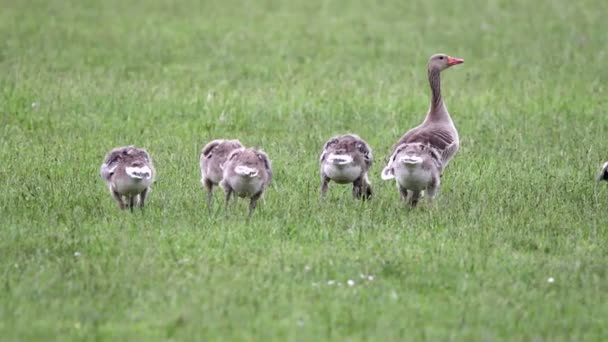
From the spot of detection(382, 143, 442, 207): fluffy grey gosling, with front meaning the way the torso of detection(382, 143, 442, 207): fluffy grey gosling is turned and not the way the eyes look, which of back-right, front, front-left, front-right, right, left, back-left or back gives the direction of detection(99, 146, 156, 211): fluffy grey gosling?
left

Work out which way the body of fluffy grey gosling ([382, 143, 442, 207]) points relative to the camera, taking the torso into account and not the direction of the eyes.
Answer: away from the camera

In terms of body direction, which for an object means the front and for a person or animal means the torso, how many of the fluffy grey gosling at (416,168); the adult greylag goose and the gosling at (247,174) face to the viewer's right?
1

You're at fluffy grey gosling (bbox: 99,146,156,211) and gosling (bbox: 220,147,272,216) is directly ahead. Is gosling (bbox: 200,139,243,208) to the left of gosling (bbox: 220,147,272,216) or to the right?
left

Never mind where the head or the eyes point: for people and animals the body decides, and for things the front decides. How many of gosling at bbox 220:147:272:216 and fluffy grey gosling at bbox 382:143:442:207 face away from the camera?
2

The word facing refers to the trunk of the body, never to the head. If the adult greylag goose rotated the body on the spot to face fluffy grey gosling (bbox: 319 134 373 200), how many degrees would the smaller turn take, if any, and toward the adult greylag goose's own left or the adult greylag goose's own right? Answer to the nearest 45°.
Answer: approximately 135° to the adult greylag goose's own left

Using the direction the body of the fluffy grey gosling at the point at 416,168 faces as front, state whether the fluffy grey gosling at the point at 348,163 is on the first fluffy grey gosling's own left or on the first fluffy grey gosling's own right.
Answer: on the first fluffy grey gosling's own left

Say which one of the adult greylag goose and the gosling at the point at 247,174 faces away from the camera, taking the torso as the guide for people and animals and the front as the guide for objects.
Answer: the gosling

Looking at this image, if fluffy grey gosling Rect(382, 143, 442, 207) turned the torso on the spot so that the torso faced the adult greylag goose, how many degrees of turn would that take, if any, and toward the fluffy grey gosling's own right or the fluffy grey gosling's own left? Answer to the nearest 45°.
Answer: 0° — it already faces it

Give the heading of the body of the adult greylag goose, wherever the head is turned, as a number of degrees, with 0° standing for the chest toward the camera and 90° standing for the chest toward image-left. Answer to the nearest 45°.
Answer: approximately 270°

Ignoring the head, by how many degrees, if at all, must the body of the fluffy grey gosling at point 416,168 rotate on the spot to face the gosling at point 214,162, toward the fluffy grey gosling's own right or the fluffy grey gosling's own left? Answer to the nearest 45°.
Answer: approximately 90° to the fluffy grey gosling's own left

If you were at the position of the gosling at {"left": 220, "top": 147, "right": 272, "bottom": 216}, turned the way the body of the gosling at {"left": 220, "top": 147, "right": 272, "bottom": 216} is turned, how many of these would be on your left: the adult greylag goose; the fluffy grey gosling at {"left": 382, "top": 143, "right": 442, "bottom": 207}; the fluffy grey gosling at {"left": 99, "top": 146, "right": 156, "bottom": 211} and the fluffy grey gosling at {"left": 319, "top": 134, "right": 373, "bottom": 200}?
1

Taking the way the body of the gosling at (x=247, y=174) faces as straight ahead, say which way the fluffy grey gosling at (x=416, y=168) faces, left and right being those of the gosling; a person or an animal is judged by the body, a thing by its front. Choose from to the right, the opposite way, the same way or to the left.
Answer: the same way

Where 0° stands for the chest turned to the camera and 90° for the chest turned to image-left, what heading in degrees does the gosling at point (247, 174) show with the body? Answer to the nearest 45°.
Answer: approximately 180°

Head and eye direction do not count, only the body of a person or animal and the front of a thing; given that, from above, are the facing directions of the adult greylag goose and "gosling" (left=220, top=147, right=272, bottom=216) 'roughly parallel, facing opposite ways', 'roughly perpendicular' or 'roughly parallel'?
roughly perpendicular

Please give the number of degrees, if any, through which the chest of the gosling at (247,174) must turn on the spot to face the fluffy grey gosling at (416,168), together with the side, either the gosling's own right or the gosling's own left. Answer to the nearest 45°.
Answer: approximately 90° to the gosling's own right

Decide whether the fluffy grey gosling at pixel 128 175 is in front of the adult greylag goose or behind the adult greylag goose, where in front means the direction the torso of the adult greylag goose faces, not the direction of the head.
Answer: behind

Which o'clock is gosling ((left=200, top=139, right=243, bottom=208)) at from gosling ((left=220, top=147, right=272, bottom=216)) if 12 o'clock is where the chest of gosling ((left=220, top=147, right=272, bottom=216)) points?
gosling ((left=200, top=139, right=243, bottom=208)) is roughly at 11 o'clock from gosling ((left=220, top=147, right=272, bottom=216)).

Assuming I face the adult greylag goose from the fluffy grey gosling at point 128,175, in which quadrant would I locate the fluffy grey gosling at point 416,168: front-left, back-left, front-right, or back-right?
front-right
